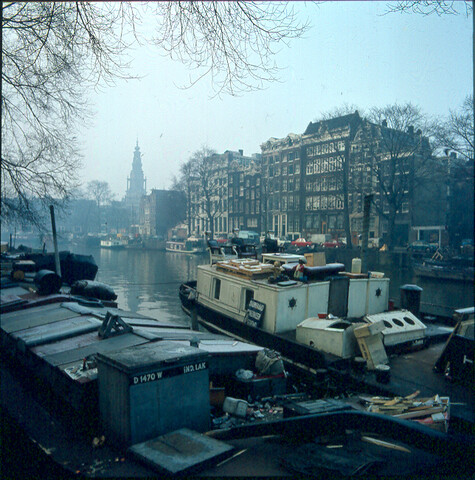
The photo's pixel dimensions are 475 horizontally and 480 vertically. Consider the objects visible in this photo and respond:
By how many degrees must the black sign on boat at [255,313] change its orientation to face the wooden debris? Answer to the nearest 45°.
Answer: approximately 45° to its left

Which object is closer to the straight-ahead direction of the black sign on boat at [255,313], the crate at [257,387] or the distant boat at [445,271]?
the crate

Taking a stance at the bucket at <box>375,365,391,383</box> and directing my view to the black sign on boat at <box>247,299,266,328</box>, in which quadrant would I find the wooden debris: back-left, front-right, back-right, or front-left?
back-left

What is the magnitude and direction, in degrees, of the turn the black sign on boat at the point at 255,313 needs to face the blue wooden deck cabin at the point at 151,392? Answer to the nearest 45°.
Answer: approximately 45° to its left

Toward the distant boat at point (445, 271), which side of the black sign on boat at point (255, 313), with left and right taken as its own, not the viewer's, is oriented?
back

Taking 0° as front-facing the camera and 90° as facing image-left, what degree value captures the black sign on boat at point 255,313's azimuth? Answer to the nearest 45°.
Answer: approximately 45°

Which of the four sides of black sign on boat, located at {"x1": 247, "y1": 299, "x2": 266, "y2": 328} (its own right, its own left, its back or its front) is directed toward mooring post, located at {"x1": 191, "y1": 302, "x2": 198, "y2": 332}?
right

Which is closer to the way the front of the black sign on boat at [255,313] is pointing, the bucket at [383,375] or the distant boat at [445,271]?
the bucket

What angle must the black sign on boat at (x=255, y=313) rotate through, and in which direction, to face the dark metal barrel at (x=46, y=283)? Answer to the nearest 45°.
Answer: approximately 45° to its right
